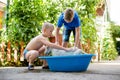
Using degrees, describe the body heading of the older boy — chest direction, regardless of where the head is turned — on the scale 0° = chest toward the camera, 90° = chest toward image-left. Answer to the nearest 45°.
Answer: approximately 0°
